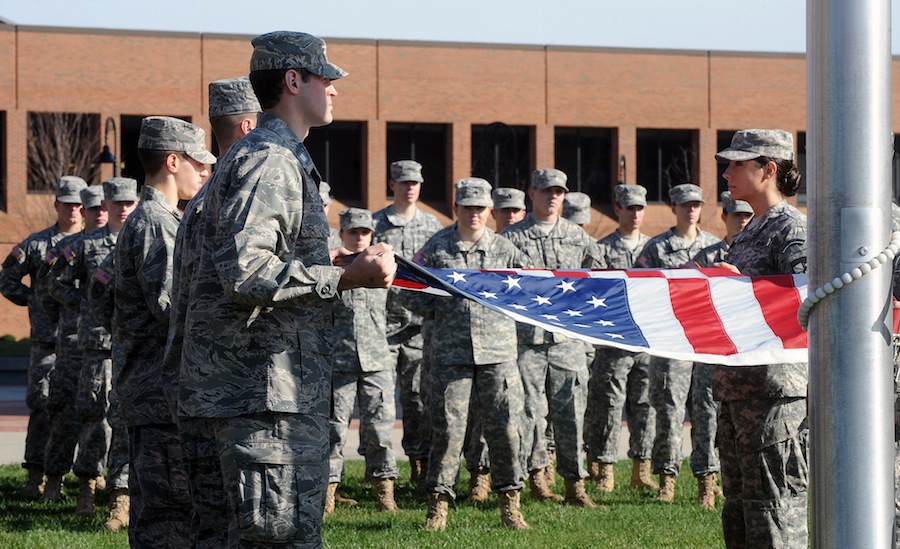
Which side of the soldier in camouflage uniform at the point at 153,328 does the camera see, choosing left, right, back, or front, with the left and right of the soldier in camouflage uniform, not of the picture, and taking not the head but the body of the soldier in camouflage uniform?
right

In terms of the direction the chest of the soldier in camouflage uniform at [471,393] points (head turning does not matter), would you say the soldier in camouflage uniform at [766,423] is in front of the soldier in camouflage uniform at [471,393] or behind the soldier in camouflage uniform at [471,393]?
in front

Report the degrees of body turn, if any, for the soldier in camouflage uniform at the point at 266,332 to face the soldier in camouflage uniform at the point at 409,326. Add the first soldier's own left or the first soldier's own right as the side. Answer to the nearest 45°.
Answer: approximately 90° to the first soldier's own left

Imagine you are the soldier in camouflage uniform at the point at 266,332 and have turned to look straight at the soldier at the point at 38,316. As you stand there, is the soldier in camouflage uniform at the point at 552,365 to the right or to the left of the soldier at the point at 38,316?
right

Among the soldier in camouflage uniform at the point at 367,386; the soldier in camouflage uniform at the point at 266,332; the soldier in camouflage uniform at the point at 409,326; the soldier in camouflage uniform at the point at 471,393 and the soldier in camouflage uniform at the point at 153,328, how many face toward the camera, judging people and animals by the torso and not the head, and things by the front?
3

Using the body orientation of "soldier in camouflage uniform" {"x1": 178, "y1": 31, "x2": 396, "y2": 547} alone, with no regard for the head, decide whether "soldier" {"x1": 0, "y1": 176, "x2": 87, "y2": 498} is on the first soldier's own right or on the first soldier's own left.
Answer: on the first soldier's own left

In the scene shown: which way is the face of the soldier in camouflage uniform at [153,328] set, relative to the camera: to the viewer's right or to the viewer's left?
to the viewer's right

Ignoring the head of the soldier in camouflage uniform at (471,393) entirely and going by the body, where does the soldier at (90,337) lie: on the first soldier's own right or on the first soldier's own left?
on the first soldier's own right

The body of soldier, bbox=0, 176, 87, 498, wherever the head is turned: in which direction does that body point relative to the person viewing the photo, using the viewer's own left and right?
facing the viewer and to the right of the viewer

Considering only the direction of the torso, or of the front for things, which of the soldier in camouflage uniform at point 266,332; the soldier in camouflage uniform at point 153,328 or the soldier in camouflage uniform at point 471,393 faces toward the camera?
the soldier in camouflage uniform at point 471,393

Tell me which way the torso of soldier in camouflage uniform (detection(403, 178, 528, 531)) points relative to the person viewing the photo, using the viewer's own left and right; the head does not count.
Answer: facing the viewer

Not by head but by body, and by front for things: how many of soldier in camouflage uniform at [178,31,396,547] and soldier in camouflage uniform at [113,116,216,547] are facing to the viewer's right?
2

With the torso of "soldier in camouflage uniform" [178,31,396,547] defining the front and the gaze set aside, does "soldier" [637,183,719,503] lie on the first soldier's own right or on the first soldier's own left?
on the first soldier's own left

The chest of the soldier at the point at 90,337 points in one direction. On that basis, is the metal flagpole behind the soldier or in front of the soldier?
in front

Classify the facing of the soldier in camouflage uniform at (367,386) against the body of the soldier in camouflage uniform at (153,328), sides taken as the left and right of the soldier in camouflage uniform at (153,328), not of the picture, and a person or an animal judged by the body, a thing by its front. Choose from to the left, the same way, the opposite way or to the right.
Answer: to the right
